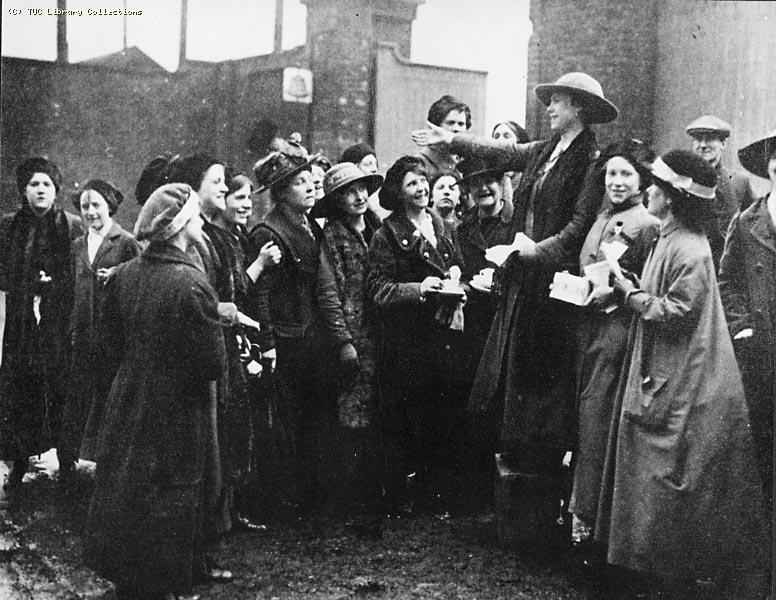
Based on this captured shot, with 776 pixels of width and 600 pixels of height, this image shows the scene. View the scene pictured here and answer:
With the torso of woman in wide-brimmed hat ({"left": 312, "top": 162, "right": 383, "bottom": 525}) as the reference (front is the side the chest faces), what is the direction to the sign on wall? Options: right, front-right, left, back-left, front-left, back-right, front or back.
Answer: back-left

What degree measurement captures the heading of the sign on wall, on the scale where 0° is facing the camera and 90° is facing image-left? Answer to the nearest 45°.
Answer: approximately 0°

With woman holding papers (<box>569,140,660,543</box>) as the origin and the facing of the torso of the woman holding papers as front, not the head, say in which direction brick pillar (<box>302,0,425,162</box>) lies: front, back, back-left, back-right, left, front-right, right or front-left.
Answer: right

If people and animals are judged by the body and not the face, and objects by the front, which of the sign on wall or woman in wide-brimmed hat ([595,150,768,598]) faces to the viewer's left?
the woman in wide-brimmed hat

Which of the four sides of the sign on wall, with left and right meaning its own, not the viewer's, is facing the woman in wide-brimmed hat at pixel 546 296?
front

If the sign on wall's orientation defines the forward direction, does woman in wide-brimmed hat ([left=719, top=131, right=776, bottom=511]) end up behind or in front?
in front

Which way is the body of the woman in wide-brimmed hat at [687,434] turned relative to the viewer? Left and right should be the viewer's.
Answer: facing to the left of the viewer

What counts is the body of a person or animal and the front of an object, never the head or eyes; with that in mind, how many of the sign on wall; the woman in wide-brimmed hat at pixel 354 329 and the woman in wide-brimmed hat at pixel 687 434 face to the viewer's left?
1
